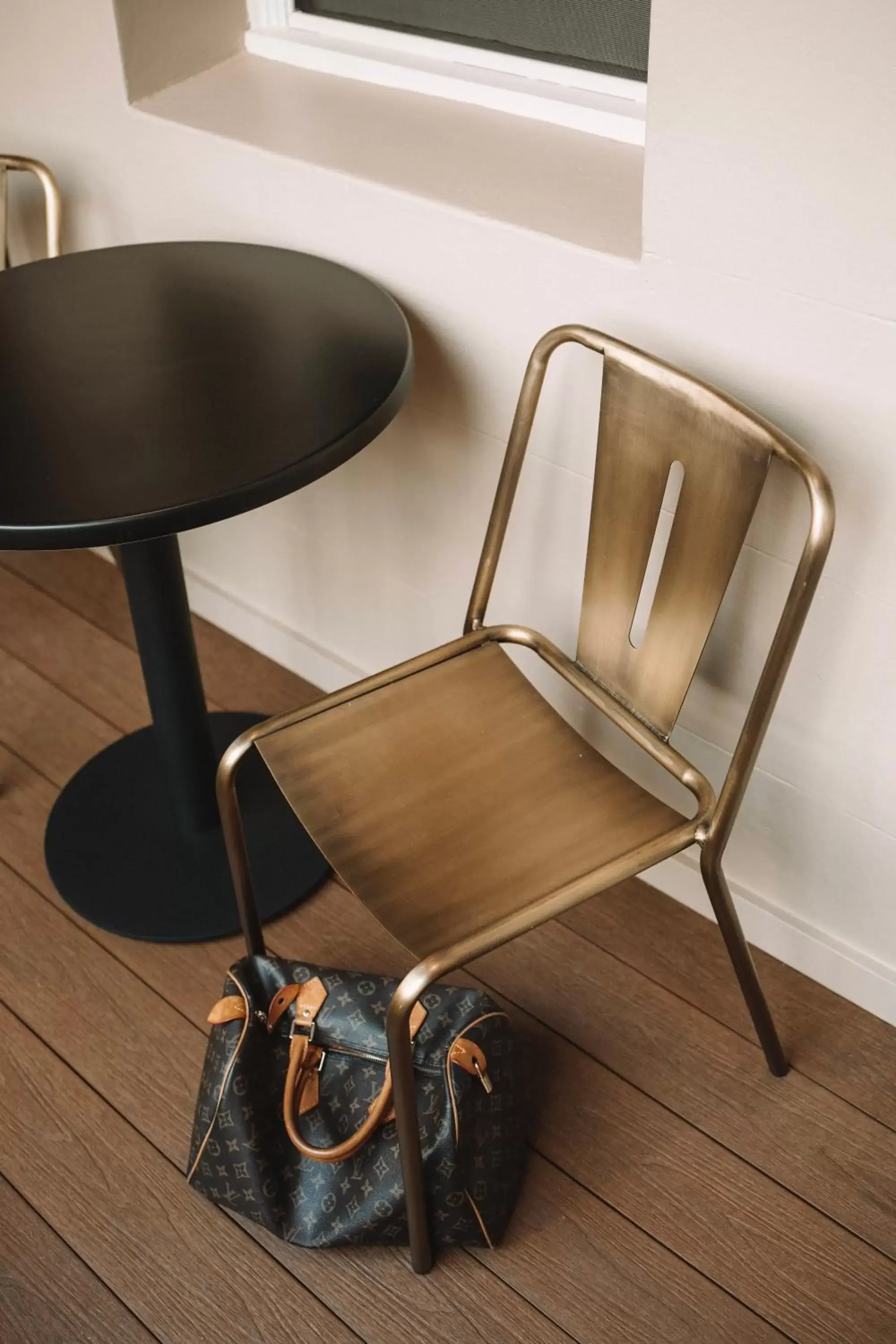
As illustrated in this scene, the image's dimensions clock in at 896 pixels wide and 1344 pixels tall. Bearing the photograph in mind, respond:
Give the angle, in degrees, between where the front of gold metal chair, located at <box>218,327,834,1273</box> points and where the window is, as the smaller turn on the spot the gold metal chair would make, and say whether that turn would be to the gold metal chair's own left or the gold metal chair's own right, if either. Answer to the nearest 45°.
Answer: approximately 135° to the gold metal chair's own right

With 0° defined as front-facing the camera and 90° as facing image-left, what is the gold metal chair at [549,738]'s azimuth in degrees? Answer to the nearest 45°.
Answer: approximately 45°

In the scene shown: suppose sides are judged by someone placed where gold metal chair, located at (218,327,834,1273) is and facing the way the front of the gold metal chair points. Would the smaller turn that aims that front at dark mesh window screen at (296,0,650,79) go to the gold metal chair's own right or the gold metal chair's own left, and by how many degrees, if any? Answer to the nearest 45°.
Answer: approximately 135° to the gold metal chair's own right
